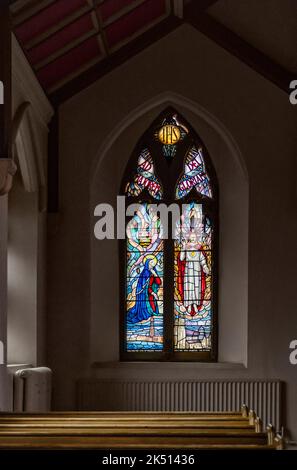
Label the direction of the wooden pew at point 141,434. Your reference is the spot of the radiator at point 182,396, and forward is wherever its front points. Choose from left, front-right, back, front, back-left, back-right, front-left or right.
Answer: front

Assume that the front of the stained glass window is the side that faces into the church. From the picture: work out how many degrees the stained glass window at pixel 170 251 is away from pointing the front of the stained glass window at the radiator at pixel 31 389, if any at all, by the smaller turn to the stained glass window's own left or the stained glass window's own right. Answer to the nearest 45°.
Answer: approximately 45° to the stained glass window's own right

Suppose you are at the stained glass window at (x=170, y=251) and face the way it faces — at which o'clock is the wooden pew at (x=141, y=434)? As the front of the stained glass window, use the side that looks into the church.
The wooden pew is roughly at 12 o'clock from the stained glass window.

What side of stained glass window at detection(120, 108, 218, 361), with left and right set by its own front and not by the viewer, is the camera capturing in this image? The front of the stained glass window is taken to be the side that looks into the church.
front

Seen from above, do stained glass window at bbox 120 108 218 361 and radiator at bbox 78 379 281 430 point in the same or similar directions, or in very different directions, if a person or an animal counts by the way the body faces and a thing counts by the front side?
same or similar directions

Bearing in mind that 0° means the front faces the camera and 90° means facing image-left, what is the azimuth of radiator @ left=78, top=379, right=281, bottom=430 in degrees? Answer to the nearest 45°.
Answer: approximately 0°

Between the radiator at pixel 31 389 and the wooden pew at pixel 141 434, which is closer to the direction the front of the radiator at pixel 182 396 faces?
the wooden pew
